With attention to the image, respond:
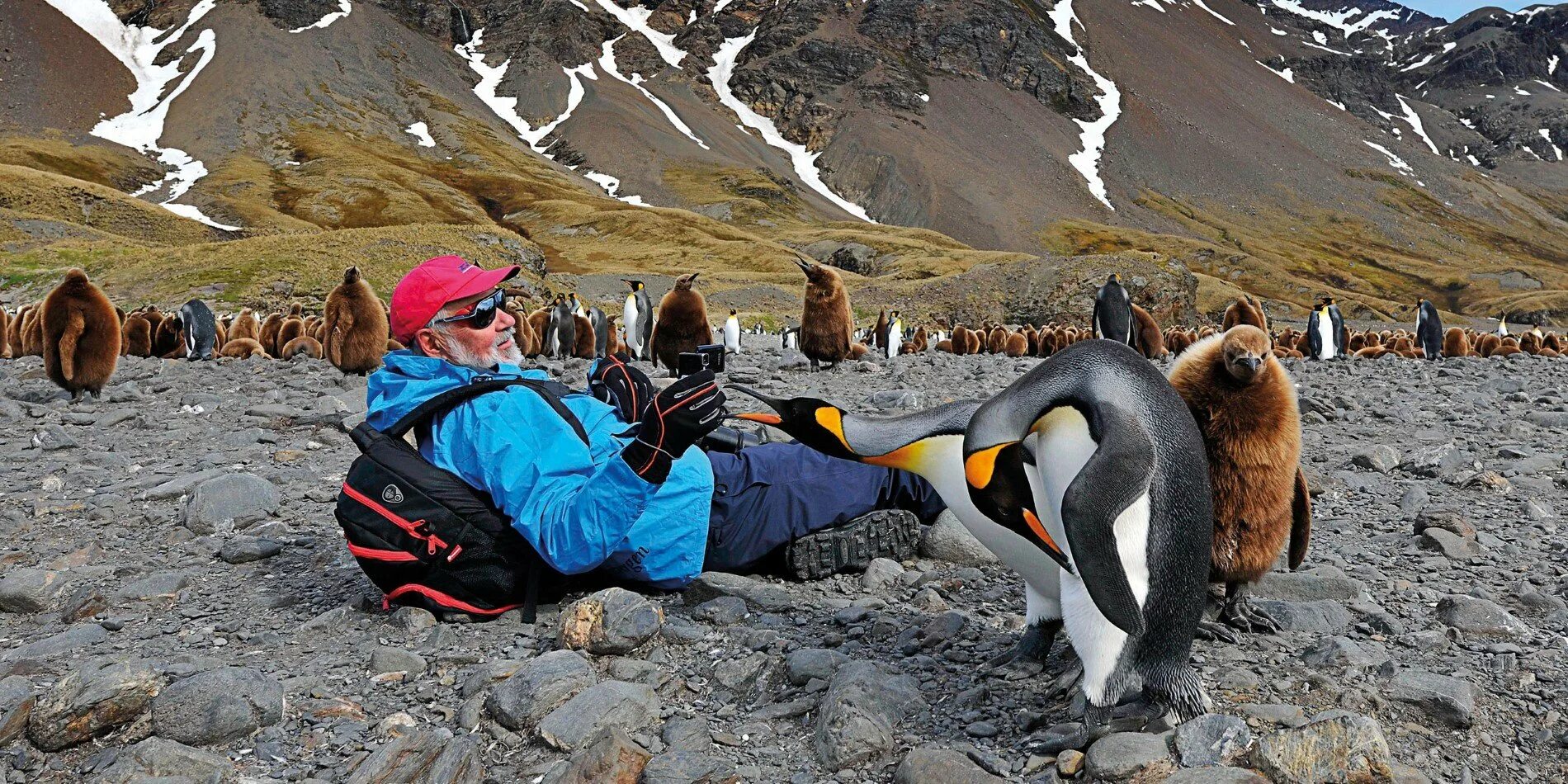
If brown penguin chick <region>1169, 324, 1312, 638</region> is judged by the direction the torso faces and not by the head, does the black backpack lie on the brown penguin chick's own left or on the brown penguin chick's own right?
on the brown penguin chick's own right

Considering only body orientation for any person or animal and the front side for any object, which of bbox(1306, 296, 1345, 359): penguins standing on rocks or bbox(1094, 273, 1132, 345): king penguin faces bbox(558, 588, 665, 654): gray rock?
the penguins standing on rocks

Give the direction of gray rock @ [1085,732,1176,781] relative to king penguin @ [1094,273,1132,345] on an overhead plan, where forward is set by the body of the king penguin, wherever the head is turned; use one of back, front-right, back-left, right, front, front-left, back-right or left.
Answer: back

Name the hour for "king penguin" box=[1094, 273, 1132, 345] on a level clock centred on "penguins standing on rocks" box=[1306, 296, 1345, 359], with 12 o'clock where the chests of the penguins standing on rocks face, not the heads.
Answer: The king penguin is roughly at 2 o'clock from the penguins standing on rocks.

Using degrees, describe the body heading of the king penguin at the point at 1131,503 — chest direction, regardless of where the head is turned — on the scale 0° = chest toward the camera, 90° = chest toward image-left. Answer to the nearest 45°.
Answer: approximately 90°

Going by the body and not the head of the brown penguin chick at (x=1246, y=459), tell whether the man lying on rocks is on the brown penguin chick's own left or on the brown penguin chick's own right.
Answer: on the brown penguin chick's own right

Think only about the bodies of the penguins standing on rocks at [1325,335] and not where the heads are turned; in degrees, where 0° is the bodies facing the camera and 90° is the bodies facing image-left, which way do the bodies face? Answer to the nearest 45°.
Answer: approximately 0°

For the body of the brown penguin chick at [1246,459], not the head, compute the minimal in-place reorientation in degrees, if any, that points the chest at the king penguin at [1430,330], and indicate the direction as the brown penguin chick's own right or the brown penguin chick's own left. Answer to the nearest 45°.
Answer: approximately 180°

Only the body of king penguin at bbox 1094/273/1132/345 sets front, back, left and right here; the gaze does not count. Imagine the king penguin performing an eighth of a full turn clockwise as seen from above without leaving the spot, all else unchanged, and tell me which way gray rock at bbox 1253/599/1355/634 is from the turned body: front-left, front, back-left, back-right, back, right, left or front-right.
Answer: back-right

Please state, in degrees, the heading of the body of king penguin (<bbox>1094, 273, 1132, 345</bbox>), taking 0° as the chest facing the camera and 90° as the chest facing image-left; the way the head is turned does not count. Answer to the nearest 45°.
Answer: approximately 180°

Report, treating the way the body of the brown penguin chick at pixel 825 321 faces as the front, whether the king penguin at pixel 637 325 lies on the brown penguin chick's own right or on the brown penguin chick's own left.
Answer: on the brown penguin chick's own right
